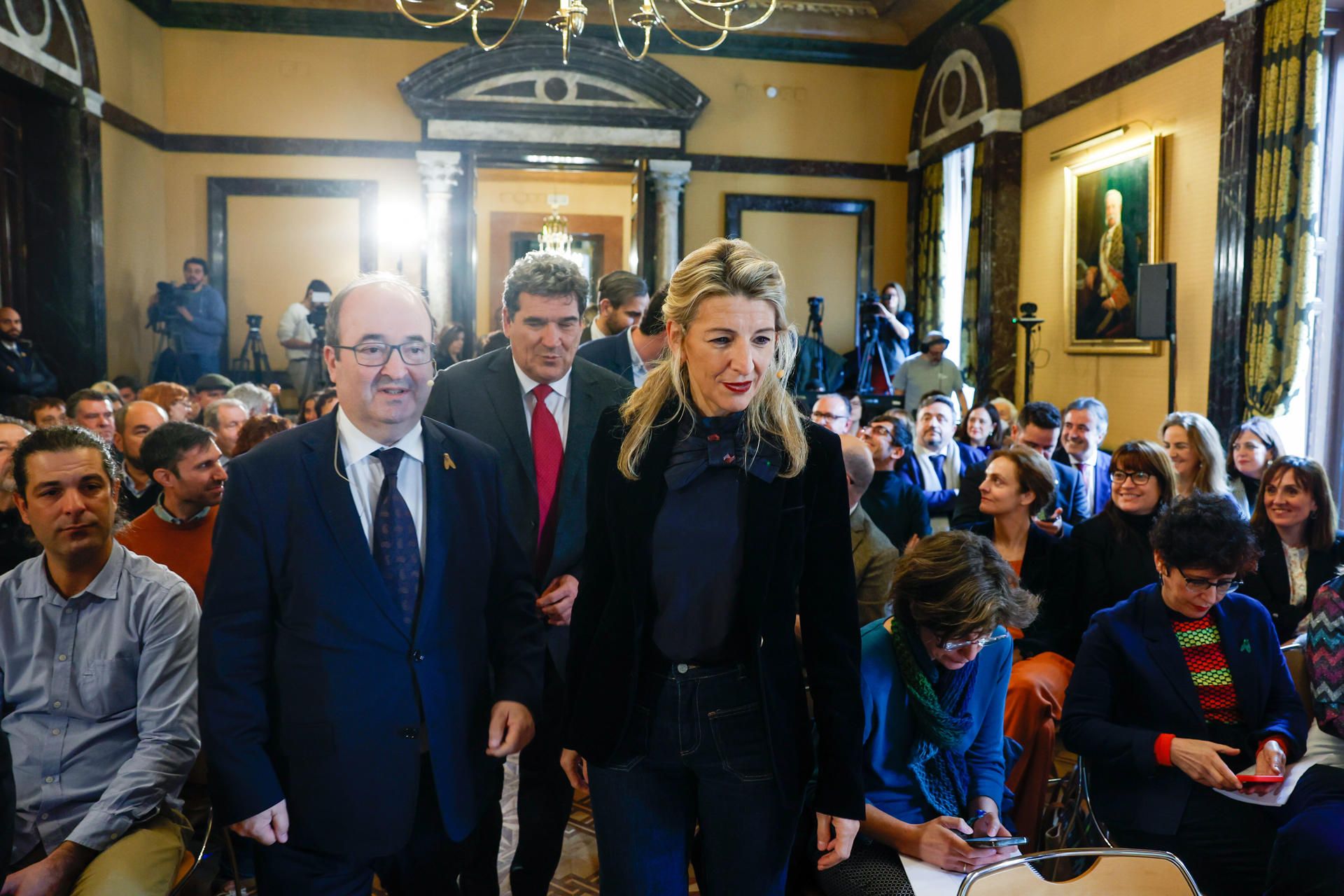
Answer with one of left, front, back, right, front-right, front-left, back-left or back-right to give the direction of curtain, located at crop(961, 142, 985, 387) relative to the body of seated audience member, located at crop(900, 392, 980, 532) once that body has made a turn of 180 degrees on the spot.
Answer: front

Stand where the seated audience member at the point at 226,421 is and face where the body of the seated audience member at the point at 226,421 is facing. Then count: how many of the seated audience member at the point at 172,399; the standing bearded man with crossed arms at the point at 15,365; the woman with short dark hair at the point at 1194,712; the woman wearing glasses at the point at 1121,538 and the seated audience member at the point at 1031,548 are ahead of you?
3

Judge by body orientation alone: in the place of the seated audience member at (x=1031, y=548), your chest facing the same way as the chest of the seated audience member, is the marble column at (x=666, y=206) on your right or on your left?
on your right

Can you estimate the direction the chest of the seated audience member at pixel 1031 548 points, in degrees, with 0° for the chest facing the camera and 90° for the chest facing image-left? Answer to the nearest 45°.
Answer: approximately 45°

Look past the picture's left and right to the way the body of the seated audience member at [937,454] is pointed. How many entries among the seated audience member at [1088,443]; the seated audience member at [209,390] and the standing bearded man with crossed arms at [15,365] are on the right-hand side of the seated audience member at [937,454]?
2

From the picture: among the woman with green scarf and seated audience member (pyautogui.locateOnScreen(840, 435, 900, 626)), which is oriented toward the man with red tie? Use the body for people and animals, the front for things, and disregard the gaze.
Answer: the seated audience member

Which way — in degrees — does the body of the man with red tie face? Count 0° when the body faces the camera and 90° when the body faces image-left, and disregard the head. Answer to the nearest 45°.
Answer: approximately 0°

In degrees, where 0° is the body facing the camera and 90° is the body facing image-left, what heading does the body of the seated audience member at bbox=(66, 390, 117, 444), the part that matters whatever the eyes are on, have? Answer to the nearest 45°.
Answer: approximately 315°

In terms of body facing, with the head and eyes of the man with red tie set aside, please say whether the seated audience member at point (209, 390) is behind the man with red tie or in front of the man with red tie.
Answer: behind
